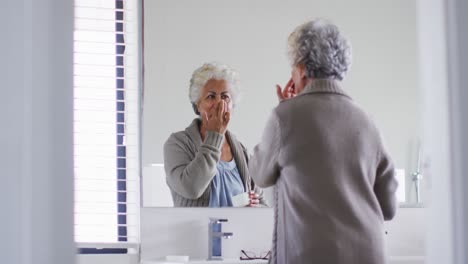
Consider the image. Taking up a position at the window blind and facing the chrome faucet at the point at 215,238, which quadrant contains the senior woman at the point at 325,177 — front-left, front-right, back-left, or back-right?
front-right

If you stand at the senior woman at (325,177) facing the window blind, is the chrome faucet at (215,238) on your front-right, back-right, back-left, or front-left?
front-right

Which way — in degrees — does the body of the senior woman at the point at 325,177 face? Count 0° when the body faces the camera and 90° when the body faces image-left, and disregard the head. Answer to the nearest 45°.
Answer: approximately 135°

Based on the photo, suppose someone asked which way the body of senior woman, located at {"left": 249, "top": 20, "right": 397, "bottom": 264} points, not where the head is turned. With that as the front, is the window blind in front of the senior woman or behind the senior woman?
in front

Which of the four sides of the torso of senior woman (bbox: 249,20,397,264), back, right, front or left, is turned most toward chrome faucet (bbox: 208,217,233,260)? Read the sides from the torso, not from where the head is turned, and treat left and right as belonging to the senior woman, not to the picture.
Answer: front

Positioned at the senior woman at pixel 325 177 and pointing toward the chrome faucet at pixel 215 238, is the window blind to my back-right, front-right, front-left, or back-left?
front-left

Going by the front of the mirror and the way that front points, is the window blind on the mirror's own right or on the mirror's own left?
on the mirror's own right

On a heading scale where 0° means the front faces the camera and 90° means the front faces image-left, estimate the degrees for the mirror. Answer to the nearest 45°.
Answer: approximately 0°

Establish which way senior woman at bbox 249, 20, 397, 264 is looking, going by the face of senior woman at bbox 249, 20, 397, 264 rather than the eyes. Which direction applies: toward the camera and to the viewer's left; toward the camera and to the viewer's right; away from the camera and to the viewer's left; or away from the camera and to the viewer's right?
away from the camera and to the viewer's left
